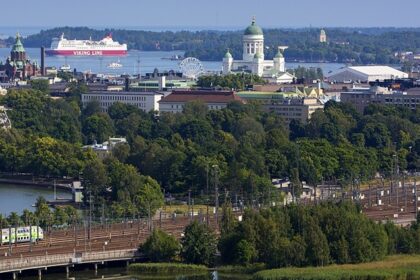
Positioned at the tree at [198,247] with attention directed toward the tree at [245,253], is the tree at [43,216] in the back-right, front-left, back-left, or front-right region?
back-left

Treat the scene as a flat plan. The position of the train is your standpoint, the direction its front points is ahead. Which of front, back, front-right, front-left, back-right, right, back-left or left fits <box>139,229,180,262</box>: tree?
front-right

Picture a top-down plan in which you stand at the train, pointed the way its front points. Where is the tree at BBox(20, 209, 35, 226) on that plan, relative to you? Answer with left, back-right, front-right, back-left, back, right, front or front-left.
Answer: left

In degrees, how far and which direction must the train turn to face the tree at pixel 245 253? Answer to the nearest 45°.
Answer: approximately 45° to its right

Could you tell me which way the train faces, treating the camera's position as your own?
facing to the right of the viewer

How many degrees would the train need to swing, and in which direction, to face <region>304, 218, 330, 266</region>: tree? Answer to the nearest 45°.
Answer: approximately 45° to its right

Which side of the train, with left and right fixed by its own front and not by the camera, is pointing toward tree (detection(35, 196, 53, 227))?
left
